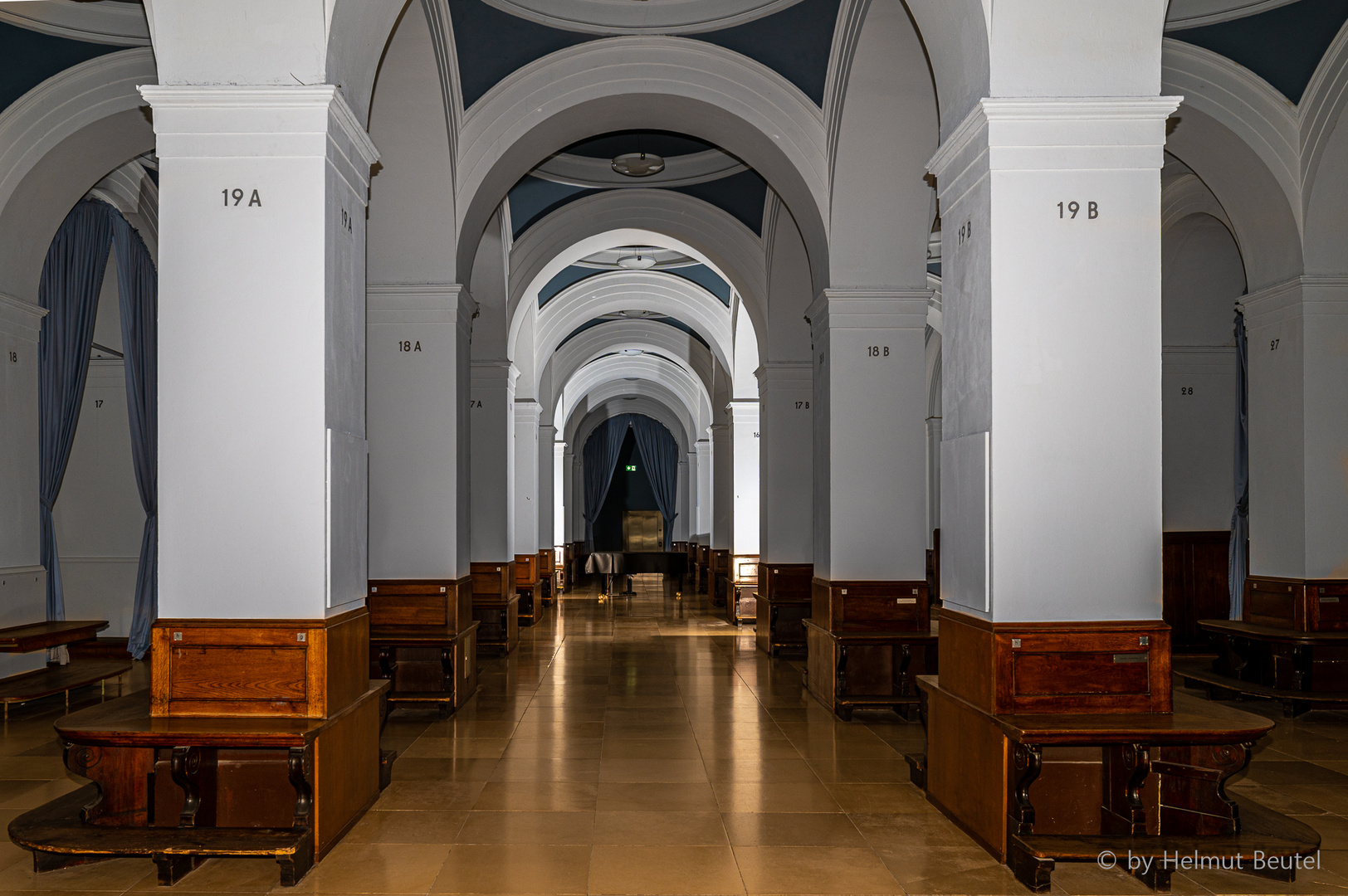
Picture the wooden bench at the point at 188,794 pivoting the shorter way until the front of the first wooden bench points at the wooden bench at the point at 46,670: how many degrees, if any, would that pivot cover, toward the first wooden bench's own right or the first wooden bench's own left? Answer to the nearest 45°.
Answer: approximately 180°

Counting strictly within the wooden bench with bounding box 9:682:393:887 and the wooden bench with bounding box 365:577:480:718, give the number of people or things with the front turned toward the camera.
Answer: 2

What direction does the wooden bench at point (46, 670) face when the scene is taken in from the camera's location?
facing the viewer and to the right of the viewer

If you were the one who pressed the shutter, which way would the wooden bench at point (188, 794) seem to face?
facing the viewer

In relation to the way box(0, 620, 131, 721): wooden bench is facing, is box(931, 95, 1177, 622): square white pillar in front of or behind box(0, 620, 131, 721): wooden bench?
in front

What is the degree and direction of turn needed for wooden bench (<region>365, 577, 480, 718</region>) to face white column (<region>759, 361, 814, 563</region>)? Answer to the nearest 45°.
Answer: approximately 135° to its left

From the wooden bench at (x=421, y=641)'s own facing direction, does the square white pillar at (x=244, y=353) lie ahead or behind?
ahead

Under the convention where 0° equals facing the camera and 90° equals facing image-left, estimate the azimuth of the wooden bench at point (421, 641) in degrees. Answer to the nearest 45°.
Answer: approximately 0°

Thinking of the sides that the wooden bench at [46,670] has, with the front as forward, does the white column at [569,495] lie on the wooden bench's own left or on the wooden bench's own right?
on the wooden bench's own left

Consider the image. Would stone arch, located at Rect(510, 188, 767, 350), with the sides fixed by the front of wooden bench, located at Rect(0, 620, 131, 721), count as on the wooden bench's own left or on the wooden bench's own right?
on the wooden bench's own left

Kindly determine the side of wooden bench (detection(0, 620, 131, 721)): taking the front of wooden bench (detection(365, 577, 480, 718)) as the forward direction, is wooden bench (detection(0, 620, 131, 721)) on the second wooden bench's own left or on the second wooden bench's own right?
on the second wooden bench's own right
